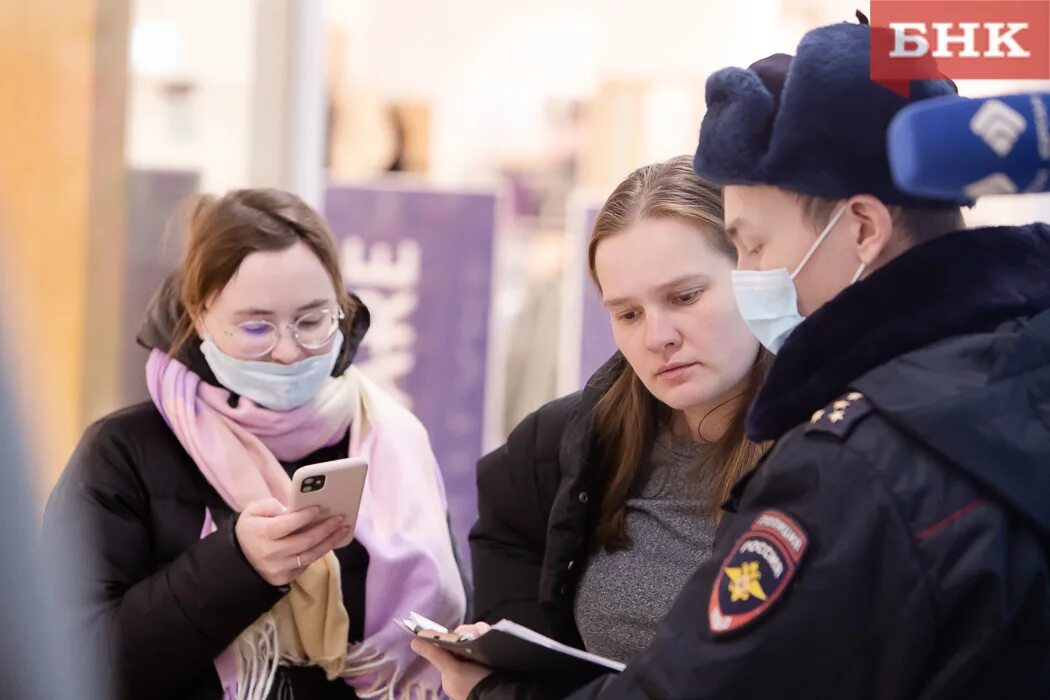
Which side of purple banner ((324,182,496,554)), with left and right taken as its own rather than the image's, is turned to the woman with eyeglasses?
front

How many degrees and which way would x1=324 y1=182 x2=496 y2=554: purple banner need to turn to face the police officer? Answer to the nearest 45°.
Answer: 0° — it already faces them

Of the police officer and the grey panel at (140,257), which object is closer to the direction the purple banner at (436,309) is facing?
the police officer

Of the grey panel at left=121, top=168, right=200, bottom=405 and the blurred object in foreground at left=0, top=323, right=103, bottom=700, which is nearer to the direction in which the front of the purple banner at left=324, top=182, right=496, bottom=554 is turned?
the blurred object in foreground

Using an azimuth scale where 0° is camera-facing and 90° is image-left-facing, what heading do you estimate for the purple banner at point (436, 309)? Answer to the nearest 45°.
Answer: approximately 0°

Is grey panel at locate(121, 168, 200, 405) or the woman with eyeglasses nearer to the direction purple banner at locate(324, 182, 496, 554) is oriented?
the woman with eyeglasses

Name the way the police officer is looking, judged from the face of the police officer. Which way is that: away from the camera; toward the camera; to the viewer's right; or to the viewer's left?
to the viewer's left

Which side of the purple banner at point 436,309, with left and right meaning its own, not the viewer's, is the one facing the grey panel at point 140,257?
right
